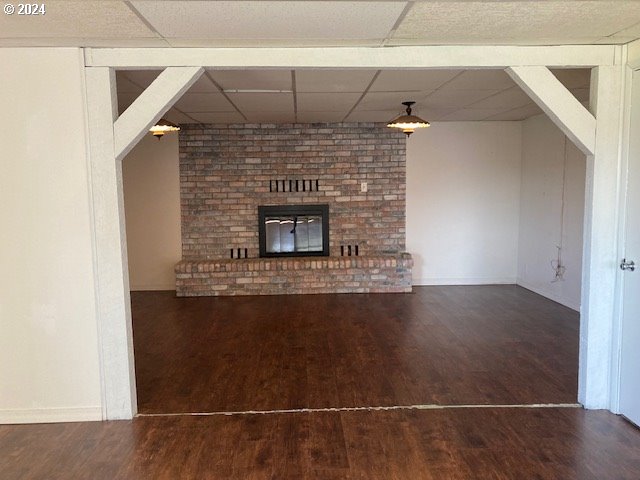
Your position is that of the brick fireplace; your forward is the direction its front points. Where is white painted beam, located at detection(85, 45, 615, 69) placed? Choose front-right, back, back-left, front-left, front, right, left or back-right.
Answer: front

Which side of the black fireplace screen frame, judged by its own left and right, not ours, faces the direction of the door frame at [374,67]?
front

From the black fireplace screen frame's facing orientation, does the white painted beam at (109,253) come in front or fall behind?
in front

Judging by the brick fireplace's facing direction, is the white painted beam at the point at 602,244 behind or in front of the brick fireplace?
in front

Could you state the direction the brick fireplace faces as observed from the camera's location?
facing the viewer

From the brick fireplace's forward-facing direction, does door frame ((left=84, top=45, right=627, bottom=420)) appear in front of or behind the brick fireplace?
in front

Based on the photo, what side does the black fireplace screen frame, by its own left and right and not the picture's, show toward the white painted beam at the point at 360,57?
front

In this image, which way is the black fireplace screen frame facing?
toward the camera

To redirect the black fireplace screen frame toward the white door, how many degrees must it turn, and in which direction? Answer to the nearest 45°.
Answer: approximately 45° to its left
